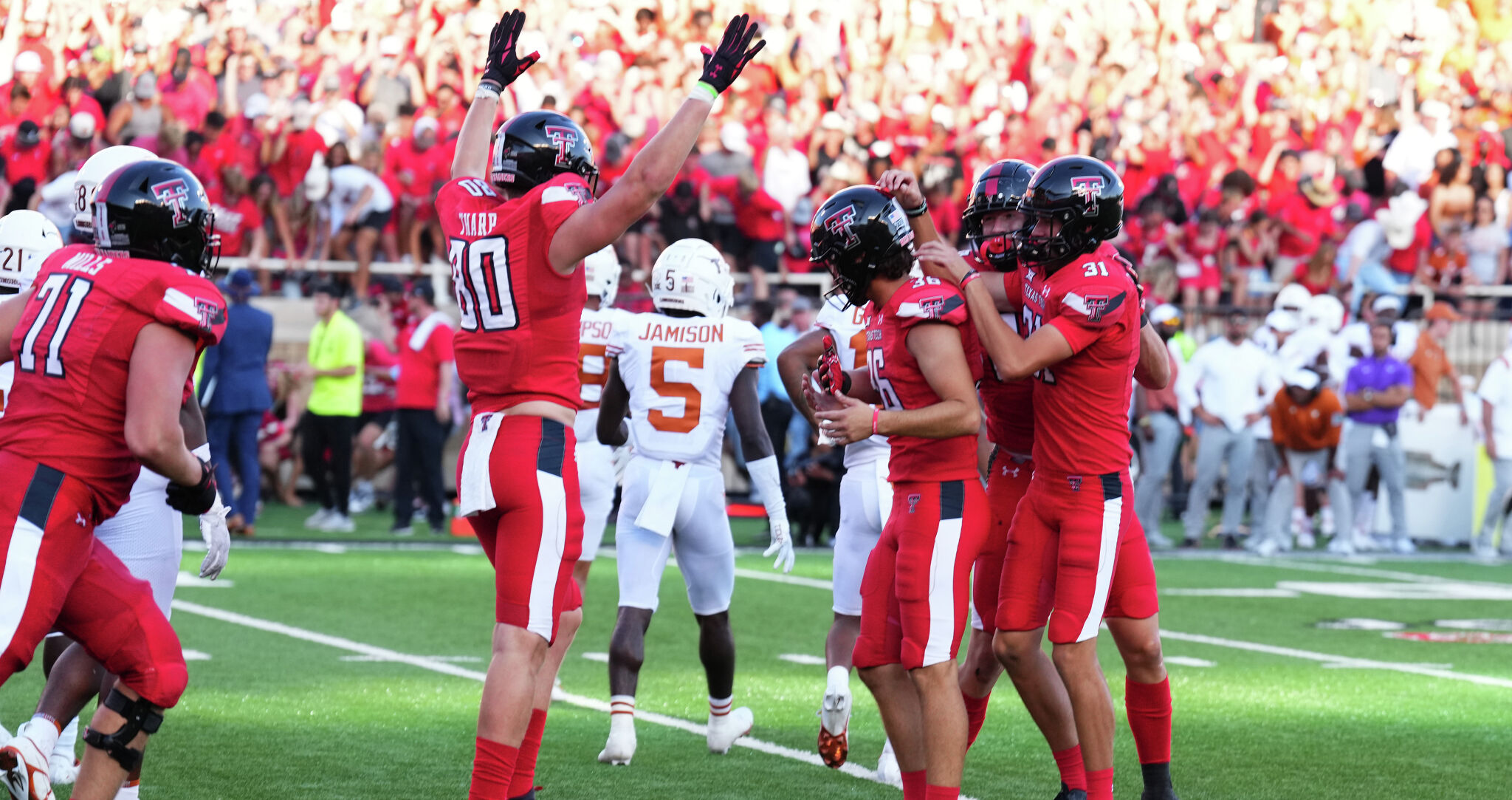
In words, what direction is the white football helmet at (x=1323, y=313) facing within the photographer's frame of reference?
facing to the left of the viewer

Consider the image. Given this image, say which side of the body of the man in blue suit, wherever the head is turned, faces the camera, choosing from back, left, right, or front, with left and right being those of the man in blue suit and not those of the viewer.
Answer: back

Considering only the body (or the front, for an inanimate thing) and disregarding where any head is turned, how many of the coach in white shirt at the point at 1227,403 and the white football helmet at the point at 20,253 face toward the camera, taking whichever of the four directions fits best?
1

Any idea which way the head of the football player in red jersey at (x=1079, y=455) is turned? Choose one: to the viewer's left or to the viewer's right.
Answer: to the viewer's left

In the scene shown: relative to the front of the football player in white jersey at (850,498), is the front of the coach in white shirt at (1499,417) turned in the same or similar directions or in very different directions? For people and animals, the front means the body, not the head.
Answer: very different directions
